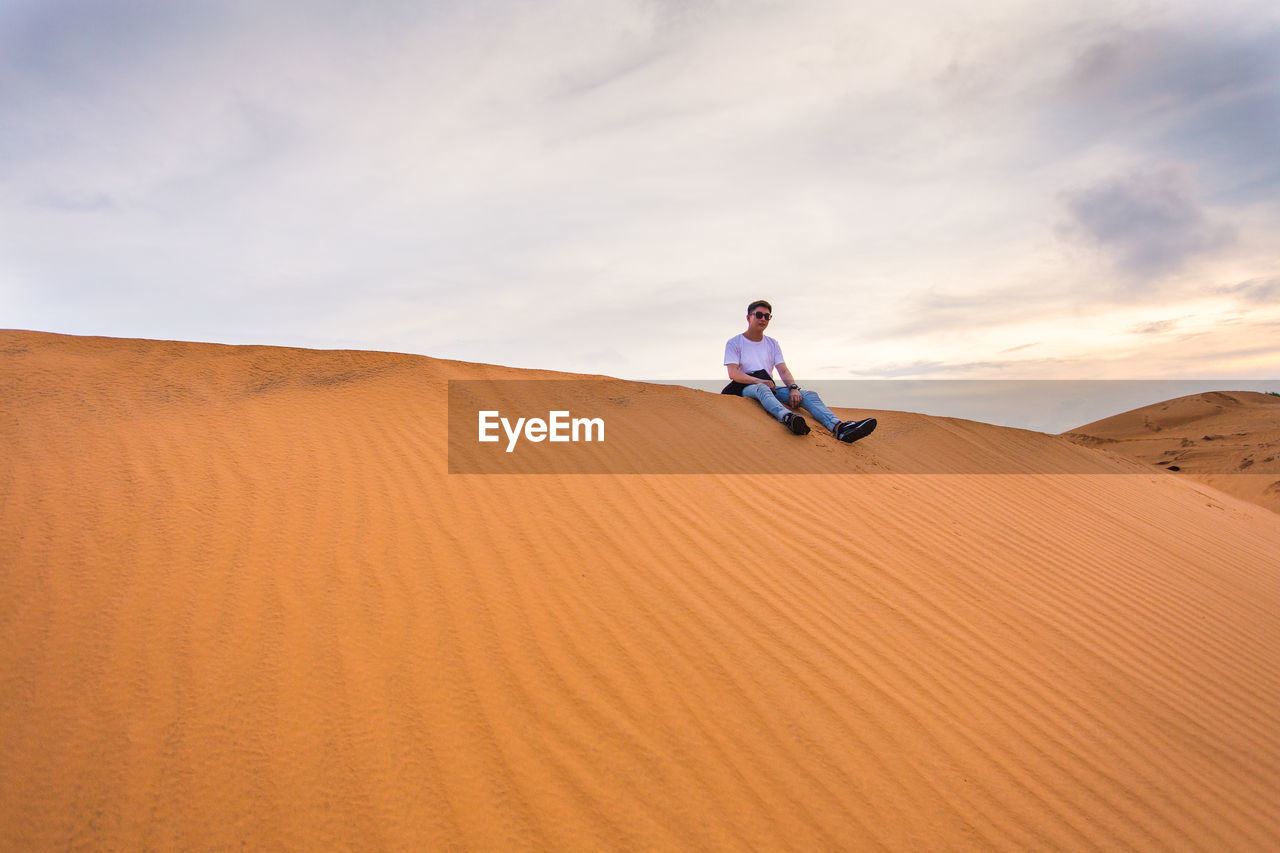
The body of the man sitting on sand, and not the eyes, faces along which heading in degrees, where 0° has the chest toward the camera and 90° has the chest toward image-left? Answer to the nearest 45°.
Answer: approximately 315°

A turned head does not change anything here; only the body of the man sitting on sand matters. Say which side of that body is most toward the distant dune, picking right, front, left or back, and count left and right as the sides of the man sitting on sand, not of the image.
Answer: left
